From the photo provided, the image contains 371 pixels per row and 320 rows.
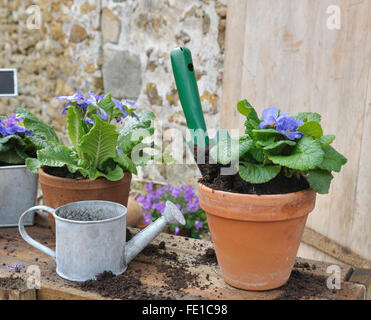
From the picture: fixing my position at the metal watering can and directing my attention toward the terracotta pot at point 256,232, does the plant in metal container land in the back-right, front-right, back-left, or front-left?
back-left

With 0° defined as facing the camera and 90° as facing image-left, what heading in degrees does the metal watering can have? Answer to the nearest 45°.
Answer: approximately 270°
